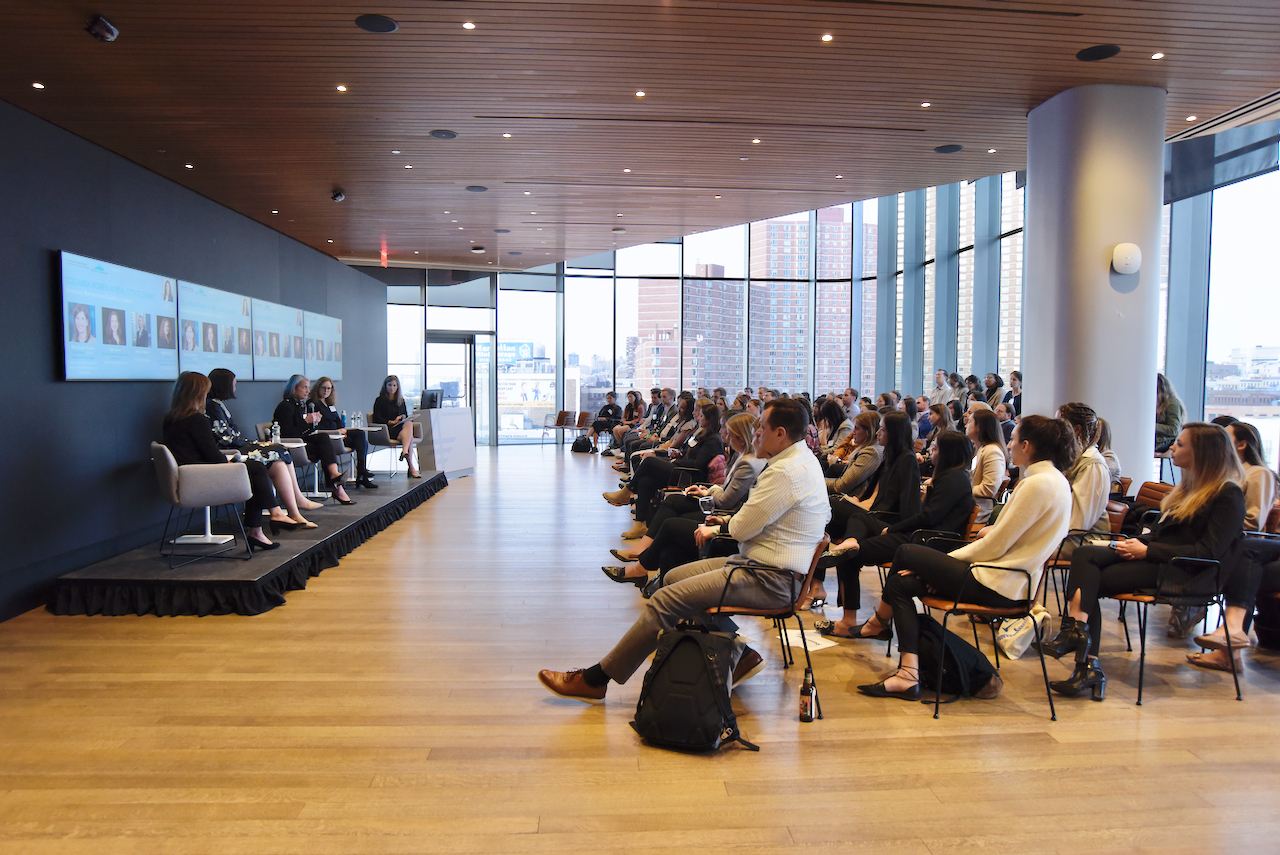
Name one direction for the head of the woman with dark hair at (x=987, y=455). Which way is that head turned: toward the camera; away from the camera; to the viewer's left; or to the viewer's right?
to the viewer's left

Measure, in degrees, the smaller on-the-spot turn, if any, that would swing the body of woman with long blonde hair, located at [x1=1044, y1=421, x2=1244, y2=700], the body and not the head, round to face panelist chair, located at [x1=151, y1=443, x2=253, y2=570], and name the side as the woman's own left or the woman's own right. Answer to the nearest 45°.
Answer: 0° — they already face it

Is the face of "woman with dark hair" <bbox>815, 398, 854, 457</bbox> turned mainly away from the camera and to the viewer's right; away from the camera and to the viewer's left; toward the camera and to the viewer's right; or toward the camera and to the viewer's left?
away from the camera and to the viewer's left

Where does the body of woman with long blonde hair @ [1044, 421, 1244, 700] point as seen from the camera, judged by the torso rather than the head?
to the viewer's left

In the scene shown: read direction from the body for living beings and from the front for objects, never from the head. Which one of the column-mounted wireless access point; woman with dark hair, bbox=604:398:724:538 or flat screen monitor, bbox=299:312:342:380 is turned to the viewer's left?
the woman with dark hair

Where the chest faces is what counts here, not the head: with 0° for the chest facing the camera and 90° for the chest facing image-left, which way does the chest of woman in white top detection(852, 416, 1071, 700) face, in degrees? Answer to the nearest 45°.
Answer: approximately 90°

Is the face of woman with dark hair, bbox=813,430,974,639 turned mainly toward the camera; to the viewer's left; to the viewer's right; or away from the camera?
to the viewer's left

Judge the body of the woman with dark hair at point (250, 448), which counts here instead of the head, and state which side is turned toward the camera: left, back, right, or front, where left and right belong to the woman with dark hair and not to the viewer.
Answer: right

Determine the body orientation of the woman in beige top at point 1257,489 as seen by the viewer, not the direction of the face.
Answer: to the viewer's left

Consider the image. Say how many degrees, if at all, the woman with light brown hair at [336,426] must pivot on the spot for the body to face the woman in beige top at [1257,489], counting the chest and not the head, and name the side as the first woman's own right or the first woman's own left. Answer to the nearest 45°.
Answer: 0° — they already face them

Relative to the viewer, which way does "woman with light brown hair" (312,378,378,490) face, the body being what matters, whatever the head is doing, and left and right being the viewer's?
facing the viewer and to the right of the viewer

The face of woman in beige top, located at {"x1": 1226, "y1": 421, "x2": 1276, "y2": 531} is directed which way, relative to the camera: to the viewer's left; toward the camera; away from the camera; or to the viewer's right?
to the viewer's left

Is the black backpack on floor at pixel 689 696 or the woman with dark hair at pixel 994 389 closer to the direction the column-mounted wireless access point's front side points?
the black backpack on floor

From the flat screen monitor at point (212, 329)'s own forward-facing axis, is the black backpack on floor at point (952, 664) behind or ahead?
ahead
